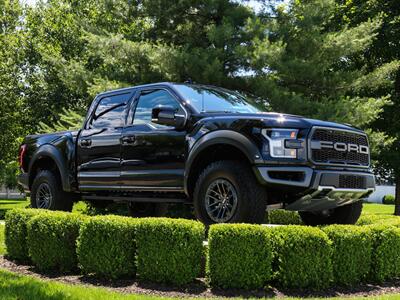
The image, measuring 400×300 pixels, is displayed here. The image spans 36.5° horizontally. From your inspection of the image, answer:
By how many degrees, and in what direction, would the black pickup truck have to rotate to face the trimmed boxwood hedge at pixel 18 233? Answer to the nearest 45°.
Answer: approximately 135° to its right

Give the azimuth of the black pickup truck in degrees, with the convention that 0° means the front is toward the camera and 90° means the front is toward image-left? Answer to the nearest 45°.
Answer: approximately 315°

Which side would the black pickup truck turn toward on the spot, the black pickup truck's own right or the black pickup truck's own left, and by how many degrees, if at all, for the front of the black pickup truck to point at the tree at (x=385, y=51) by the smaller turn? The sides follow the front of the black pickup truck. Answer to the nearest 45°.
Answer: approximately 90° to the black pickup truck's own left

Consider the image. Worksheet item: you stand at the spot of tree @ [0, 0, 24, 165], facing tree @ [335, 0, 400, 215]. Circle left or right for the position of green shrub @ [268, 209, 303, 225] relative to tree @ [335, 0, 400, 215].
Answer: right

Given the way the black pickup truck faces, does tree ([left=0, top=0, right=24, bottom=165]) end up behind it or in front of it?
behind

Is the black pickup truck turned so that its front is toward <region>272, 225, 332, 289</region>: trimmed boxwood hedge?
yes

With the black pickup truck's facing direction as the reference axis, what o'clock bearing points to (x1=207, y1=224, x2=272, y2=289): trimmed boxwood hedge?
The trimmed boxwood hedge is roughly at 1 o'clock from the black pickup truck.
